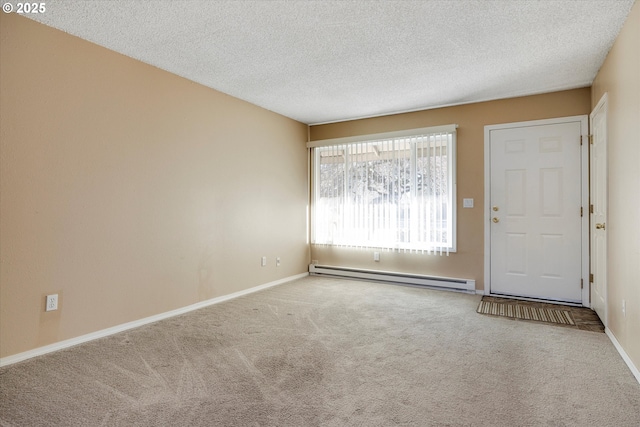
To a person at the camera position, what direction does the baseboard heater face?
facing the viewer

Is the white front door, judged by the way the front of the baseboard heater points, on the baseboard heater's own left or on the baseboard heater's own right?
on the baseboard heater's own left

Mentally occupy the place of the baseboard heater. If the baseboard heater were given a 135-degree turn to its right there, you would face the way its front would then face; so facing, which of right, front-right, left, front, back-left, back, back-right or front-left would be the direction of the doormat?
back

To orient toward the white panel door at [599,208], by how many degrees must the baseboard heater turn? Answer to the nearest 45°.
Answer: approximately 45° to its left
